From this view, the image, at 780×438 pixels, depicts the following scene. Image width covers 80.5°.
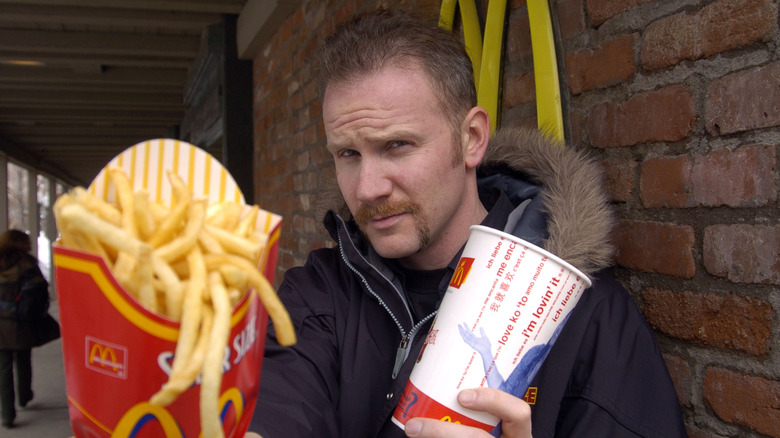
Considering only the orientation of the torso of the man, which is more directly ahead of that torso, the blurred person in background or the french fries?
the french fries

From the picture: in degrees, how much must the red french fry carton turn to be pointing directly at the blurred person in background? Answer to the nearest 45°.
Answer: approximately 180°

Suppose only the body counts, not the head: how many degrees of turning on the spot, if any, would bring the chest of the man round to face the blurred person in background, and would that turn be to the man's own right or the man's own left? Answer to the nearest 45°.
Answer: approximately 90° to the man's own right
